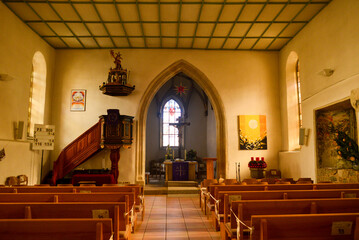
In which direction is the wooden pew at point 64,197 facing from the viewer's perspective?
away from the camera

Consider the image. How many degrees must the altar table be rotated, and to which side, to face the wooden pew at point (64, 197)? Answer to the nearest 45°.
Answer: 0° — it already faces it

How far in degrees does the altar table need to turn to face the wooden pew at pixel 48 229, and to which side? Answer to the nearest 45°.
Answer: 0° — it already faces it

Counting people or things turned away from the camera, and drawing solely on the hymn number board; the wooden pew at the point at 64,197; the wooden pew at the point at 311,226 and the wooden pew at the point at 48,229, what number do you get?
3

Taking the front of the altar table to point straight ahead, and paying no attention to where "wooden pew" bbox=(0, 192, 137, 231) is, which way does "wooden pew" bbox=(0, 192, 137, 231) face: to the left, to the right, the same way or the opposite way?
the opposite way

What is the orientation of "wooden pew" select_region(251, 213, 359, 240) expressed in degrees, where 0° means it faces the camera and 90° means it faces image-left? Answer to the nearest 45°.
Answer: approximately 180°

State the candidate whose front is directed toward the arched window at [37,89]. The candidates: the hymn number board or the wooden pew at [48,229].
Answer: the wooden pew

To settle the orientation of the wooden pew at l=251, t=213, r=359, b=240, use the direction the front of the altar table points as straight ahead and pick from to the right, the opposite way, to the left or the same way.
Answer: the opposite way

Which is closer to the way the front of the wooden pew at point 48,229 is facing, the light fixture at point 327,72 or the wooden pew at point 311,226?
the light fixture

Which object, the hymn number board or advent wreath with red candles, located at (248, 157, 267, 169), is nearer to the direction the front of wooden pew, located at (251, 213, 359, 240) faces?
the advent wreath with red candles

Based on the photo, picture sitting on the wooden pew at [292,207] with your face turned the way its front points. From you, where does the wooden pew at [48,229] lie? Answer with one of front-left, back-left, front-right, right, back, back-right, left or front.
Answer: back-left

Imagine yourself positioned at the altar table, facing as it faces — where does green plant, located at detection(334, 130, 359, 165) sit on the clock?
The green plant is roughly at 11 o'clock from the altar table.

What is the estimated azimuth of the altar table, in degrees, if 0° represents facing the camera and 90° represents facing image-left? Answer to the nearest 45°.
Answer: approximately 0°

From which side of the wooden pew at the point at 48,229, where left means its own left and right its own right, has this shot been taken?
back

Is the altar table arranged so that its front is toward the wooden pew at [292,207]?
yes
